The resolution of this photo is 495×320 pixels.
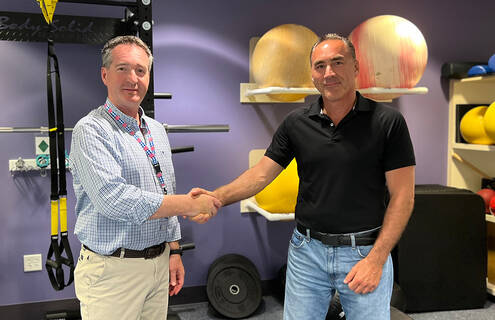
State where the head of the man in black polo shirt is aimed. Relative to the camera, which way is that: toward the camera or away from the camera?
toward the camera

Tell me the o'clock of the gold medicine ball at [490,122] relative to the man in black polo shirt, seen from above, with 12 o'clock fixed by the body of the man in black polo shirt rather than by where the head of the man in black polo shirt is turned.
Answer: The gold medicine ball is roughly at 7 o'clock from the man in black polo shirt.

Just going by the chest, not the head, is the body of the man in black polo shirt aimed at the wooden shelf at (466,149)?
no

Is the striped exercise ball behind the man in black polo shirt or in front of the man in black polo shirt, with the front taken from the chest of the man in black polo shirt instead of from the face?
behind

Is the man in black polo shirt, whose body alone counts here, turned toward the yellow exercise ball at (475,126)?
no

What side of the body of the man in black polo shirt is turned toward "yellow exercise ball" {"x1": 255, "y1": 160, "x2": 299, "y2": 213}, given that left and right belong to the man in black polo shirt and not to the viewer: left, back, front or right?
back

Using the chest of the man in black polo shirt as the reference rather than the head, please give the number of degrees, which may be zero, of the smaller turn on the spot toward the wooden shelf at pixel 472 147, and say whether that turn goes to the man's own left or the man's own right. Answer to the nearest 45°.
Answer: approximately 135° to the man's own left

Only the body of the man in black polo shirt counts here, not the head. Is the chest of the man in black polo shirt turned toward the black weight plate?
no

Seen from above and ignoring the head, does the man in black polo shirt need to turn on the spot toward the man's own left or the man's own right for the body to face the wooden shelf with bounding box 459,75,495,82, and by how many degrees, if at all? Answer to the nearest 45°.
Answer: approximately 135° to the man's own left

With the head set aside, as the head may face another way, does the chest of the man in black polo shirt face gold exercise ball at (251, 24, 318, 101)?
no

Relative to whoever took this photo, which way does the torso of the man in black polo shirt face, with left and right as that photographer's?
facing the viewer
